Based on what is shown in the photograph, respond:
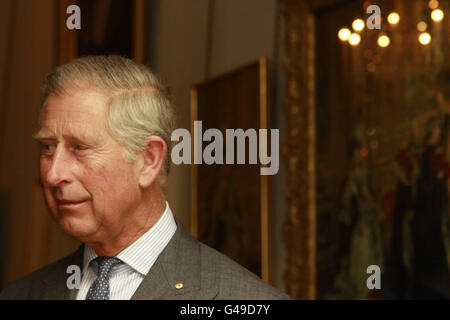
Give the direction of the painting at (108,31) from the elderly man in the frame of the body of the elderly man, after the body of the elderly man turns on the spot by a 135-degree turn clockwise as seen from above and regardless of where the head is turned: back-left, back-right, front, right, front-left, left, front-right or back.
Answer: front

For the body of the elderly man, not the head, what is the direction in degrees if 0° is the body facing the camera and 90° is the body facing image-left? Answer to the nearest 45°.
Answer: approximately 45°

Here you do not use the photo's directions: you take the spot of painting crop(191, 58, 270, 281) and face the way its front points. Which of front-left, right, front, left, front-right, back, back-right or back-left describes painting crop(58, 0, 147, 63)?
right

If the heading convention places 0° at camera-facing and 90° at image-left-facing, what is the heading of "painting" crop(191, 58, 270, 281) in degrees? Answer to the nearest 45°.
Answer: approximately 45°
